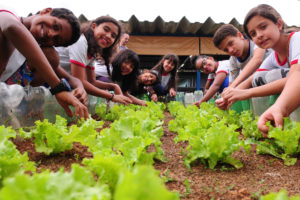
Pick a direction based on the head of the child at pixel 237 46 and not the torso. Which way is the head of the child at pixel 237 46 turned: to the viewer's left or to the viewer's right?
to the viewer's left

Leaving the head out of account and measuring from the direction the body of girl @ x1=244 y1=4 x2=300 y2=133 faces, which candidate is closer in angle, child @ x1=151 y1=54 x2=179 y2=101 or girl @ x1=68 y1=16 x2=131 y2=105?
the girl

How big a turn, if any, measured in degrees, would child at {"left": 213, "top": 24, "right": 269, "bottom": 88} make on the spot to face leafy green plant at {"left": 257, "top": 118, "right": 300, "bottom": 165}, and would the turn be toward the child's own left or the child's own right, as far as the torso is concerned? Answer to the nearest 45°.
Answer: approximately 45° to the child's own left

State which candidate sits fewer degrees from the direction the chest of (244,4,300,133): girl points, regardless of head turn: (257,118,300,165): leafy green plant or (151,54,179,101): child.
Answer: the leafy green plant

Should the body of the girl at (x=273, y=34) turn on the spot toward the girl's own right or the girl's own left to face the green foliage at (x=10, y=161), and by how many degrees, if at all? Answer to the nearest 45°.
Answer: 0° — they already face it

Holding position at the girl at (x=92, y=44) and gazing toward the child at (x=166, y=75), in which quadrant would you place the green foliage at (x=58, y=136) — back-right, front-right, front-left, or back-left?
back-right

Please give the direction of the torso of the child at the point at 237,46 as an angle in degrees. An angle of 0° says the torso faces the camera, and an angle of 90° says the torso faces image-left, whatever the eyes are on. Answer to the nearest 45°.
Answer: approximately 45°
